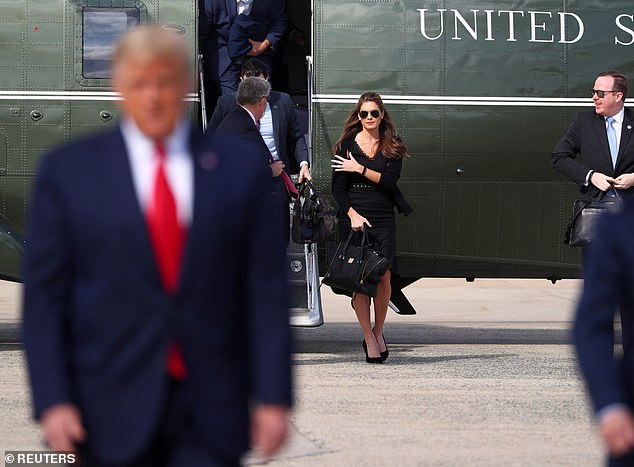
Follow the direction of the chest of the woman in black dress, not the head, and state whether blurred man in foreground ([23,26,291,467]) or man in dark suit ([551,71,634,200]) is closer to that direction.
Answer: the blurred man in foreground

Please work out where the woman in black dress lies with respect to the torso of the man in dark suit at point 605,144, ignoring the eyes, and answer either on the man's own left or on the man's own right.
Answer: on the man's own right

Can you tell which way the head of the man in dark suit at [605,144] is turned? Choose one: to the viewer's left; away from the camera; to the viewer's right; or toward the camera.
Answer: to the viewer's left

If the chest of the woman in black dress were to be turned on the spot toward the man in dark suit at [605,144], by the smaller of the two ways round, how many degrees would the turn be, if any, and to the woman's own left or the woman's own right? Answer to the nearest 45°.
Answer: approximately 90° to the woman's own left

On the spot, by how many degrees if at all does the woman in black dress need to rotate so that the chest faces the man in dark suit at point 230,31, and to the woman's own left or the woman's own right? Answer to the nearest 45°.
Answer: approximately 135° to the woman's own right

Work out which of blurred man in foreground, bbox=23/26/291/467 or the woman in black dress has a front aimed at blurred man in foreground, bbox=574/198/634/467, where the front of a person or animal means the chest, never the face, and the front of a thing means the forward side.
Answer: the woman in black dress

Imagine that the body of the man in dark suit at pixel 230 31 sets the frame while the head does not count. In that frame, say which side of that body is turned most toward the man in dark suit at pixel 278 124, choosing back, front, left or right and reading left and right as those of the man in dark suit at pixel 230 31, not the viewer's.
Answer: front
